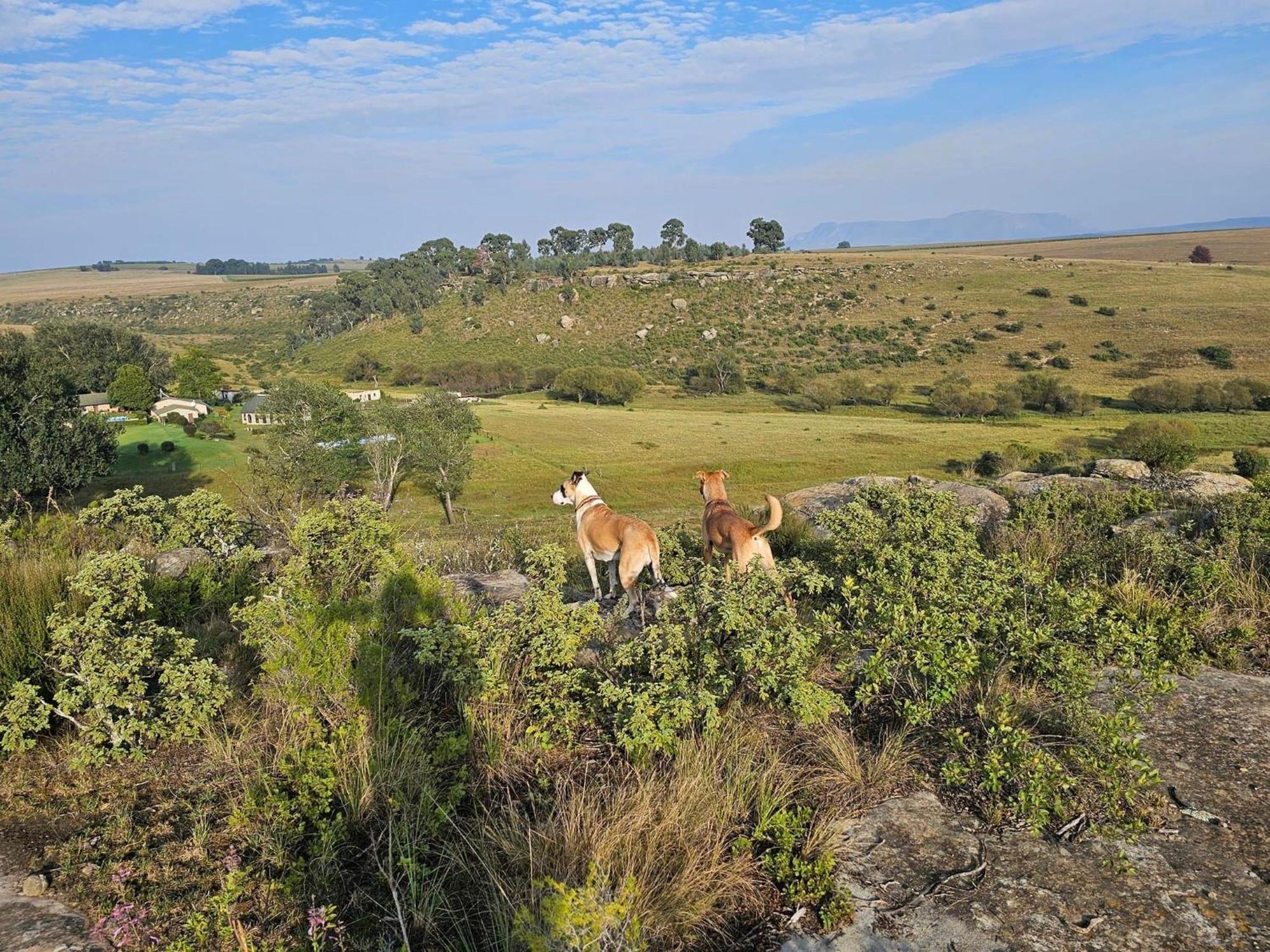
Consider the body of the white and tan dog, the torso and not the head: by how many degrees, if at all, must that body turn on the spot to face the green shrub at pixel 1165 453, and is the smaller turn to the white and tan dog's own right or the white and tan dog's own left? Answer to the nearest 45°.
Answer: approximately 90° to the white and tan dog's own right

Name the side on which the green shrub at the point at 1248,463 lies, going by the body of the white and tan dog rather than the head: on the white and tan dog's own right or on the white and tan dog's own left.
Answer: on the white and tan dog's own right

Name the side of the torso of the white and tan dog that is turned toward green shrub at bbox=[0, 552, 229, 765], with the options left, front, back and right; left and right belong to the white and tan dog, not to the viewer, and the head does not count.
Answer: left

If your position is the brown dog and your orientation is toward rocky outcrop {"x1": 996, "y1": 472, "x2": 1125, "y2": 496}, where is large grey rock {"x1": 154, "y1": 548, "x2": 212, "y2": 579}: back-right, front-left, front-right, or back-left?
back-left

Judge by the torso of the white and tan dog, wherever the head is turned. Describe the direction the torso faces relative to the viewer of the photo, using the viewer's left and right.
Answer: facing away from the viewer and to the left of the viewer

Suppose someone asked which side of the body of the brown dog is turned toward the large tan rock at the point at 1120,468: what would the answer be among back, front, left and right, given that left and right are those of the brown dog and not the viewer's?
right

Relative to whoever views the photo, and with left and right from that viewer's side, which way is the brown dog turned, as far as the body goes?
facing away from the viewer and to the left of the viewer

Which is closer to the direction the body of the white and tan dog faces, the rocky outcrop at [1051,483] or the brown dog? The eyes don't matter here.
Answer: the rocky outcrop

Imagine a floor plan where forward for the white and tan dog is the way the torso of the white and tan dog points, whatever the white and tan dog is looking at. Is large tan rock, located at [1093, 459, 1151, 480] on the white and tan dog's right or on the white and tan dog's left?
on the white and tan dog's right

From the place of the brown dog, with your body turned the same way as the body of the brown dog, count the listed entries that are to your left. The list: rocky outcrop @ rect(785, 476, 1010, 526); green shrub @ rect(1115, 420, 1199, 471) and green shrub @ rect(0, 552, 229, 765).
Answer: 1

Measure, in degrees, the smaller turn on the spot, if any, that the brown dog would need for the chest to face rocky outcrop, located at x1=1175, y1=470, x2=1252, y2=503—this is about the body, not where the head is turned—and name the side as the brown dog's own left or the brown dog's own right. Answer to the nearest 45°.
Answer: approximately 90° to the brown dog's own right

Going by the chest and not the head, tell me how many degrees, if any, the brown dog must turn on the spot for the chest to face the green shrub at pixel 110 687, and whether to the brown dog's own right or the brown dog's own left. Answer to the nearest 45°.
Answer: approximately 90° to the brown dog's own left
